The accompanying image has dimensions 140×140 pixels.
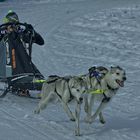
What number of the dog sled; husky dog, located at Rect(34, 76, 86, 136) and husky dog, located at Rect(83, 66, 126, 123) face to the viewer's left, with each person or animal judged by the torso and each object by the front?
0

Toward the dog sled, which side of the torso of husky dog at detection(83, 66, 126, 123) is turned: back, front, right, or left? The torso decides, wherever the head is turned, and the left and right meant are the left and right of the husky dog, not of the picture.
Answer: back

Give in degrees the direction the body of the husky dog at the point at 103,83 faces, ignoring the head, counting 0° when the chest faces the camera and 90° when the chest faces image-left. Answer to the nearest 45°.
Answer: approximately 315°

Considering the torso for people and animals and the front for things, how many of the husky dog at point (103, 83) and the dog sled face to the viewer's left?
0

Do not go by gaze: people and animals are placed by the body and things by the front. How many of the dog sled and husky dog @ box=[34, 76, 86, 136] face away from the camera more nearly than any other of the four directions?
0

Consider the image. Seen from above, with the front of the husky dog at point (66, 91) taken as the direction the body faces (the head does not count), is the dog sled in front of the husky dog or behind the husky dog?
behind

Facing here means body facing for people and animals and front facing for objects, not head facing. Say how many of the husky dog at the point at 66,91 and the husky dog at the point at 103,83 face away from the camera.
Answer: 0

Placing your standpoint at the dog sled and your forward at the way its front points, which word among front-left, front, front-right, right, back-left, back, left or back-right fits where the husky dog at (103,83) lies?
front

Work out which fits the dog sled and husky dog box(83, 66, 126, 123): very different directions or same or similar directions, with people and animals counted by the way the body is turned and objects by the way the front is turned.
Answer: same or similar directions

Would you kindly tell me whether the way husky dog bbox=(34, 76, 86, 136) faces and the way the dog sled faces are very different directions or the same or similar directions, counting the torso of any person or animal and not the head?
same or similar directions
